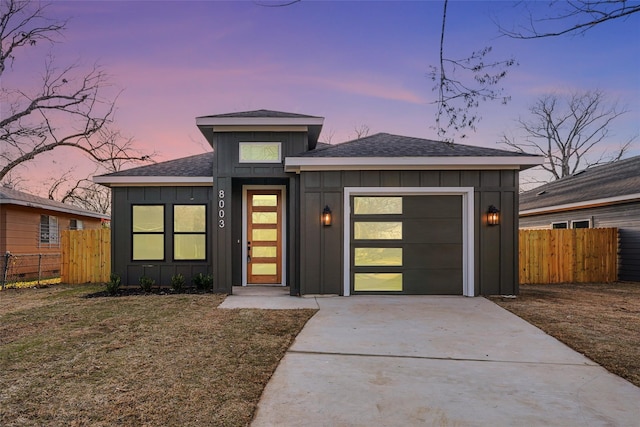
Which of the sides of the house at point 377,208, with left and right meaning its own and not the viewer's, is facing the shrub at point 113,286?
right

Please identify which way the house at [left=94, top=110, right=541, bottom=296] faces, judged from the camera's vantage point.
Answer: facing the viewer

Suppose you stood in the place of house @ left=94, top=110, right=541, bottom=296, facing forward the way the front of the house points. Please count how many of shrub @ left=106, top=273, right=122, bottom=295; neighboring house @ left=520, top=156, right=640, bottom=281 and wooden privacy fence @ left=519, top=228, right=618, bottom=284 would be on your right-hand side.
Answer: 1

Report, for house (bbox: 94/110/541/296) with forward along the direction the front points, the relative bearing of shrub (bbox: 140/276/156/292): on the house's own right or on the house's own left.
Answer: on the house's own right

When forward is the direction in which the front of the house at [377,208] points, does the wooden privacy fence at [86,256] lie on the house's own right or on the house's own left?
on the house's own right

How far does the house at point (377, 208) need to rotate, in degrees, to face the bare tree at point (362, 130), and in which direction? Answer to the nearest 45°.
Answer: approximately 180°
